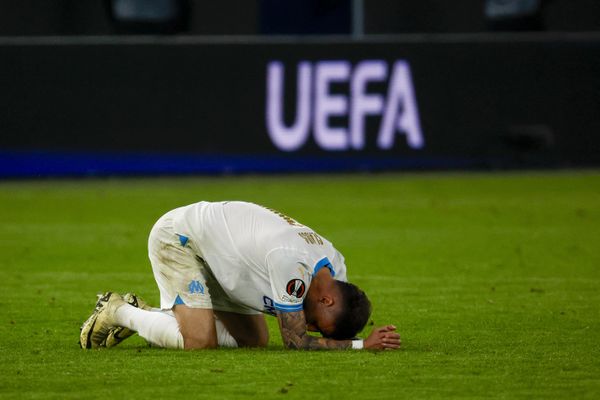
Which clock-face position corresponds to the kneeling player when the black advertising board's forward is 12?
The kneeling player is roughly at 12 o'clock from the black advertising board.

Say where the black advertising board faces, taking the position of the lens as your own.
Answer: facing the viewer
